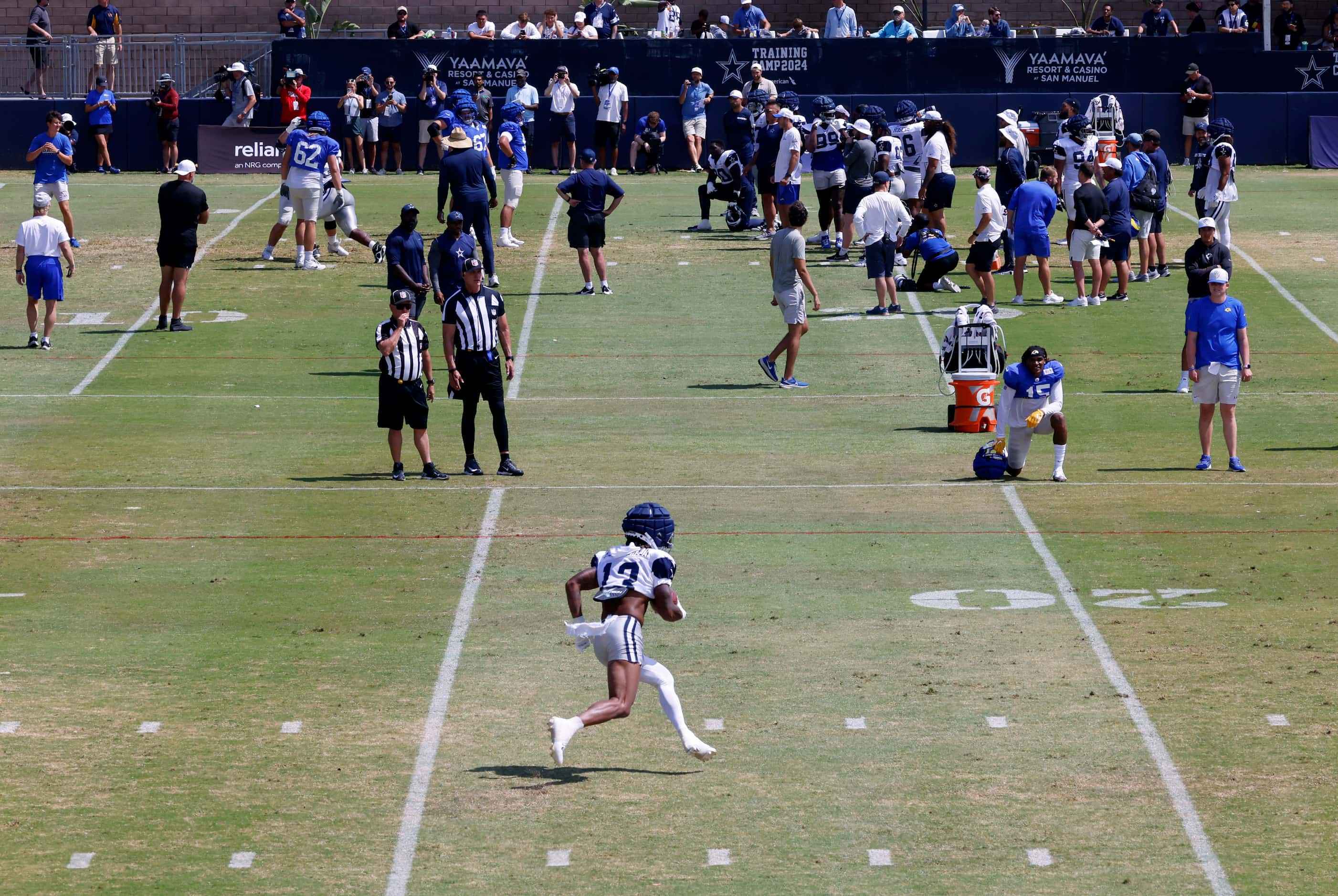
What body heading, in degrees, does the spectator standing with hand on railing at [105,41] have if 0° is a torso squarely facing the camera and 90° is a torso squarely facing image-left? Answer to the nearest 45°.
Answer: approximately 0°

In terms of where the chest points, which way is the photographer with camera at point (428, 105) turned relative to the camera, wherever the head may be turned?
toward the camera

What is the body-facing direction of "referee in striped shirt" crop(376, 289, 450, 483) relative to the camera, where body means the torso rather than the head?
toward the camera

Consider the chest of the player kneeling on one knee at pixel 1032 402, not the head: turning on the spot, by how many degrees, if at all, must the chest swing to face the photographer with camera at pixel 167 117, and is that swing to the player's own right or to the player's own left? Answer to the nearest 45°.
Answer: approximately 135° to the player's own right

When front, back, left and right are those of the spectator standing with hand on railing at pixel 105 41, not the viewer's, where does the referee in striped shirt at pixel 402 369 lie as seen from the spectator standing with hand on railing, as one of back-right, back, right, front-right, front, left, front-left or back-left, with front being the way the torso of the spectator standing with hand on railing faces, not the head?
front

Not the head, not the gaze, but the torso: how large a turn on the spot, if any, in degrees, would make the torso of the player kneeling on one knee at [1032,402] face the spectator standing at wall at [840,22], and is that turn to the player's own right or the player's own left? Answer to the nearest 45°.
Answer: approximately 180°

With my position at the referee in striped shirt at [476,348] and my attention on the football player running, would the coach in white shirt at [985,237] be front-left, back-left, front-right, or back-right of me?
back-left
